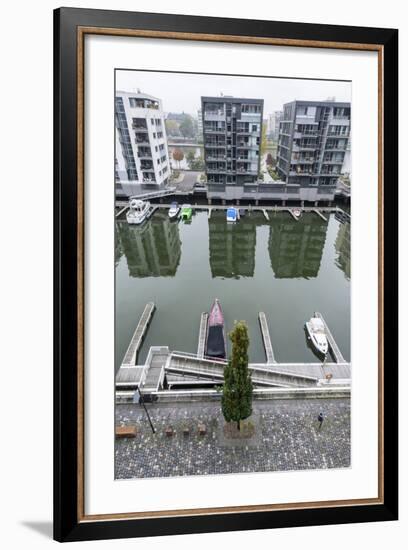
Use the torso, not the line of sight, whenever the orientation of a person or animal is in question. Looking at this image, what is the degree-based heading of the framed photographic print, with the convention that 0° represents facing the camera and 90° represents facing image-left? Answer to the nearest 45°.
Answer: approximately 315°
